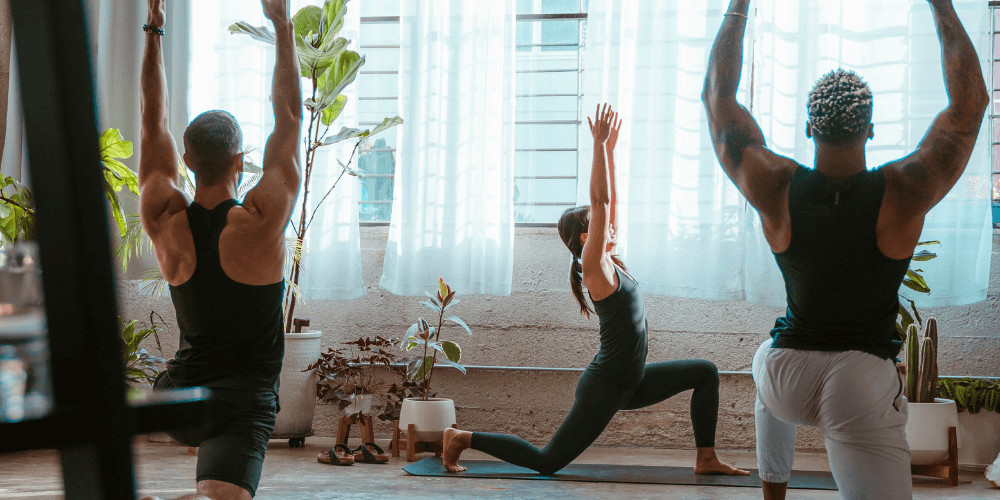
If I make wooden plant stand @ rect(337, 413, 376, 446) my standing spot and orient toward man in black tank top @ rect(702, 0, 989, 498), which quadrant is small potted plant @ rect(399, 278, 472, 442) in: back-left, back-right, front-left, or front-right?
front-left

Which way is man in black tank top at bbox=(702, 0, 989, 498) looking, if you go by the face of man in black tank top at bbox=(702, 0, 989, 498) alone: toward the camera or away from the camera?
away from the camera

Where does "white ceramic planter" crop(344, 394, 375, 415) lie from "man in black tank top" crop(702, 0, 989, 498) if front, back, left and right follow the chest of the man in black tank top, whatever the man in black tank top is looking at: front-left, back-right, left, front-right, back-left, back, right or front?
front-left

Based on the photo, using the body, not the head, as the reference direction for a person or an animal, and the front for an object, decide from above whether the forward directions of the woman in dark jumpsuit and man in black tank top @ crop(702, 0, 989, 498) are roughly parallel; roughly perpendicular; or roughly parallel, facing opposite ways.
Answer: roughly perpendicular

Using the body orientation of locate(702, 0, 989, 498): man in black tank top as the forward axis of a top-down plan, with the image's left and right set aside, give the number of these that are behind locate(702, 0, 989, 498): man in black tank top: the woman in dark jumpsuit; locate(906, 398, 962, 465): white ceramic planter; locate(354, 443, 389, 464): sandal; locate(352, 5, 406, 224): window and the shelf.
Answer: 1

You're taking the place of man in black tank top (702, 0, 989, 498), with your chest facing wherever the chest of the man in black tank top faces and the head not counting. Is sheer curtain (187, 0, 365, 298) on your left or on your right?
on your left

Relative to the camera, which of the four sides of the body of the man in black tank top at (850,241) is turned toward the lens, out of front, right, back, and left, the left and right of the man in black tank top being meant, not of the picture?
back

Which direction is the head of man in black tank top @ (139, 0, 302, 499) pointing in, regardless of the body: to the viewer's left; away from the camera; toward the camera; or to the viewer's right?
away from the camera

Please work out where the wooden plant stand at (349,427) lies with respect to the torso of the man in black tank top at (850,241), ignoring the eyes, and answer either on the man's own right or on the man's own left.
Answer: on the man's own left
